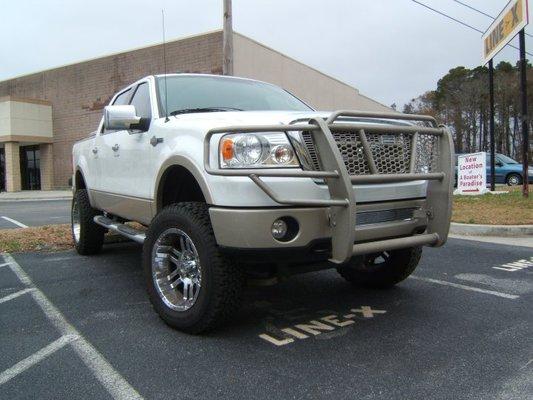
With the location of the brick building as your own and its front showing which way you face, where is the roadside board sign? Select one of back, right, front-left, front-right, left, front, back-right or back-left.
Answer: left

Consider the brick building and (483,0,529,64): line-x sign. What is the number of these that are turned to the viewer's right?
0

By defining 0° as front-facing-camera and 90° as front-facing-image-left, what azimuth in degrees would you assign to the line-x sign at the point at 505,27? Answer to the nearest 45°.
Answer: approximately 45°

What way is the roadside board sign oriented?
toward the camera

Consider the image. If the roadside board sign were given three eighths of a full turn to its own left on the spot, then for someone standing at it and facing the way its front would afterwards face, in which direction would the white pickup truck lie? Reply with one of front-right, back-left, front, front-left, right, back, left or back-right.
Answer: back-right

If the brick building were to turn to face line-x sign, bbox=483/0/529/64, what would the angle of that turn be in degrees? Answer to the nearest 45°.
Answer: approximately 90° to its left

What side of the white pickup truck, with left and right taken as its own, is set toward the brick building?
back

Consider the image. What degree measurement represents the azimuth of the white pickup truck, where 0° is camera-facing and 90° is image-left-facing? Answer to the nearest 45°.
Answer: approximately 315°
